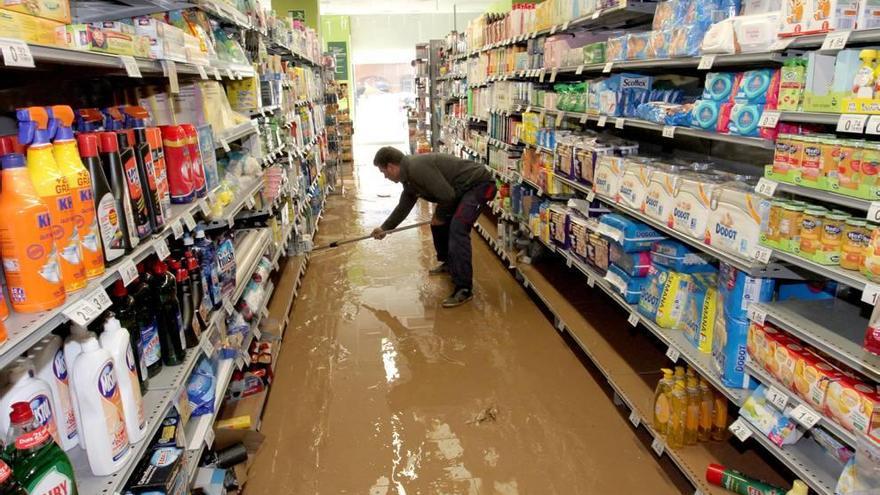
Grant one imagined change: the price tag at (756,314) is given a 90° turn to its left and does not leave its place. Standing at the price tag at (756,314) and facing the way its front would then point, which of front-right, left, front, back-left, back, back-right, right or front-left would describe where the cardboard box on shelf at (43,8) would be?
right

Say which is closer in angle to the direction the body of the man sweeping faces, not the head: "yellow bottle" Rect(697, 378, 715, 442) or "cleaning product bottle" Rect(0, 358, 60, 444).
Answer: the cleaning product bottle

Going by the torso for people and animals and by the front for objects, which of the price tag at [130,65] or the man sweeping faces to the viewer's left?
the man sweeping

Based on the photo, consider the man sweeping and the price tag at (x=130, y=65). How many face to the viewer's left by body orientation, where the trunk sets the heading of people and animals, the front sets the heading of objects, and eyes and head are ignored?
1

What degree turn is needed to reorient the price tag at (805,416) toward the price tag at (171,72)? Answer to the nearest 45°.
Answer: approximately 45° to its right

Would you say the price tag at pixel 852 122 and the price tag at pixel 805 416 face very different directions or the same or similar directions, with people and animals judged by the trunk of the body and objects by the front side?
same or similar directions

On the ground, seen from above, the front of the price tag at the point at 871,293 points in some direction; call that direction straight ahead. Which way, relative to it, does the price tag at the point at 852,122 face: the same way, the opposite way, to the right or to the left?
the same way

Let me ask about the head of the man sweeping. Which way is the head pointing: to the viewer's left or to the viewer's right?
to the viewer's left

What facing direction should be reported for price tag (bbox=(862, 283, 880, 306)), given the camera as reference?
facing the viewer and to the left of the viewer

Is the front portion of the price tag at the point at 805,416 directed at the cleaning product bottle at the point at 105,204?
yes

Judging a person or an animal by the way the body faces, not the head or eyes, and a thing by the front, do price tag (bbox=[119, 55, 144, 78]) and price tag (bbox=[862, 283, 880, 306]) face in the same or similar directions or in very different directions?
very different directions

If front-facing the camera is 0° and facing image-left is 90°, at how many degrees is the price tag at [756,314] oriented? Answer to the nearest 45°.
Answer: approximately 45°

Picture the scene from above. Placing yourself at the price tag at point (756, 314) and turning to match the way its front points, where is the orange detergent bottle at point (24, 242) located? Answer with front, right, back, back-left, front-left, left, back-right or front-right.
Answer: front

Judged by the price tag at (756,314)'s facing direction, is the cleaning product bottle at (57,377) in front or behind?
in front

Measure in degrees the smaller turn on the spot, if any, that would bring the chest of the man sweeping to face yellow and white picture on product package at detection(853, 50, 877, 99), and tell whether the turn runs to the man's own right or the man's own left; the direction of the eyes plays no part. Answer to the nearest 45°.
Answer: approximately 90° to the man's own left

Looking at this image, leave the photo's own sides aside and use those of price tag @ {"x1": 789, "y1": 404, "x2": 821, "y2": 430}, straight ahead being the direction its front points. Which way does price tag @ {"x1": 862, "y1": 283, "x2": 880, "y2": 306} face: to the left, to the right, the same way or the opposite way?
the same way

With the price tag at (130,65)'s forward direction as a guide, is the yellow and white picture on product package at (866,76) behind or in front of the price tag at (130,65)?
in front
